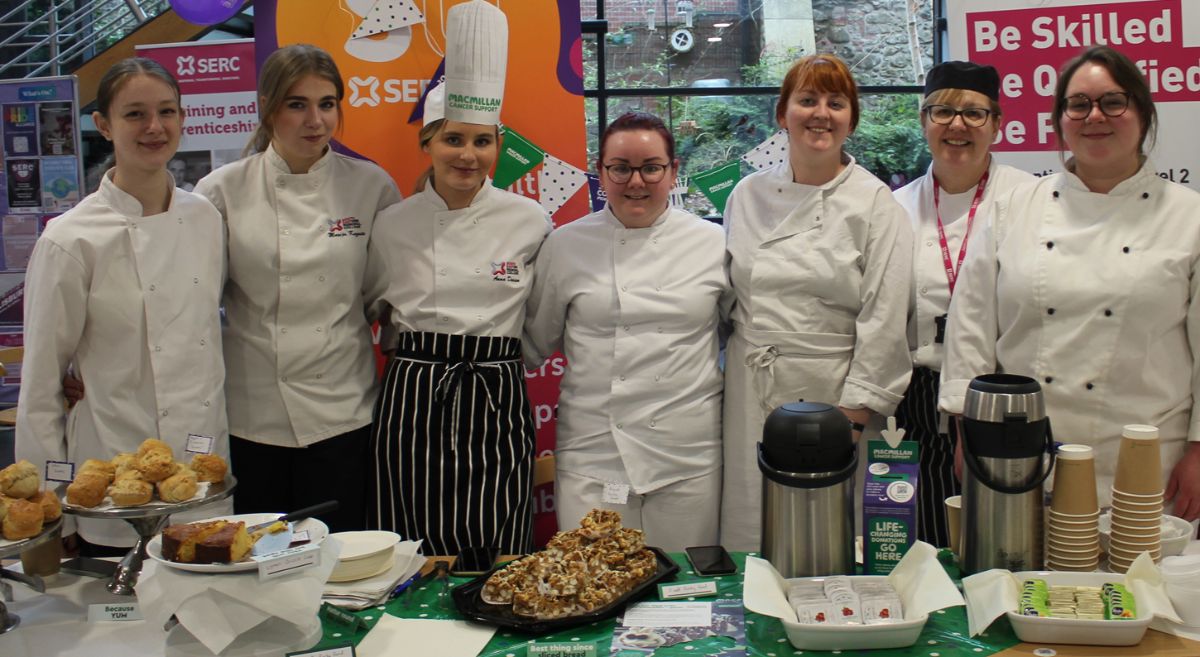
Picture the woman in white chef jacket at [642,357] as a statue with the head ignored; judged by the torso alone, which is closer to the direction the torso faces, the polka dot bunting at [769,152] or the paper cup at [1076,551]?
the paper cup

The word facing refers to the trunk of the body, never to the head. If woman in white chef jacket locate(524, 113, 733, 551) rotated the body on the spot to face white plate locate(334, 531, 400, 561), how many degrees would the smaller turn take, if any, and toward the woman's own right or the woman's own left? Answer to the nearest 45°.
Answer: approximately 45° to the woman's own right

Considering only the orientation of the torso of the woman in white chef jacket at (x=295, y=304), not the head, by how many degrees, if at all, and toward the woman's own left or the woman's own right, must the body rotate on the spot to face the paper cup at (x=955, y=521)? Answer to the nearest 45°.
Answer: approximately 45° to the woman's own left

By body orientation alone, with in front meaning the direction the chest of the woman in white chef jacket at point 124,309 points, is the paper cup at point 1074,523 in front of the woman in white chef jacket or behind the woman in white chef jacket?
in front

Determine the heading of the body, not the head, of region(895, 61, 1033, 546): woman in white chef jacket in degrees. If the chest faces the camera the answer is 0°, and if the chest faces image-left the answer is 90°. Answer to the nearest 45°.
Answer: approximately 0°

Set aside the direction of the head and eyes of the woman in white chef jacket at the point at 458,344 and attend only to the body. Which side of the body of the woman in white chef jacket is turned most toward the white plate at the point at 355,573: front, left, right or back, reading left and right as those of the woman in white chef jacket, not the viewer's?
front

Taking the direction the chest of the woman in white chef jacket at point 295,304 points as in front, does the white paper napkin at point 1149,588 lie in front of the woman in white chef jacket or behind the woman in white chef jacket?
in front

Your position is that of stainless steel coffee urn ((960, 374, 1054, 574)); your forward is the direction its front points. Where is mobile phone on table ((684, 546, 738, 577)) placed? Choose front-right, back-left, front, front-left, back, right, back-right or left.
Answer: right
